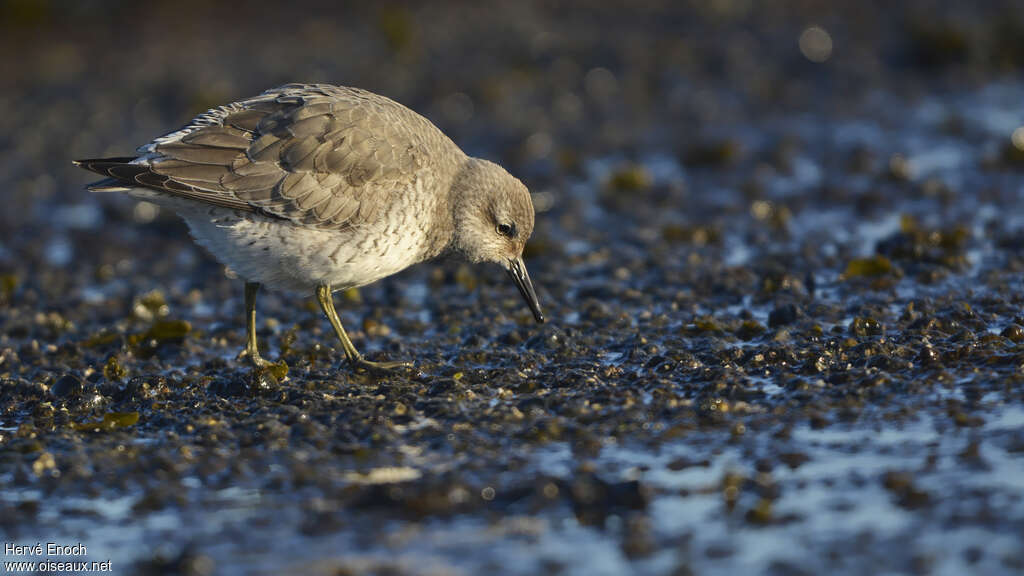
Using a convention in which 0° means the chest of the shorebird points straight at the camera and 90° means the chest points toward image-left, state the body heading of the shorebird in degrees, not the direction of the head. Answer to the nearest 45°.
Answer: approximately 270°
